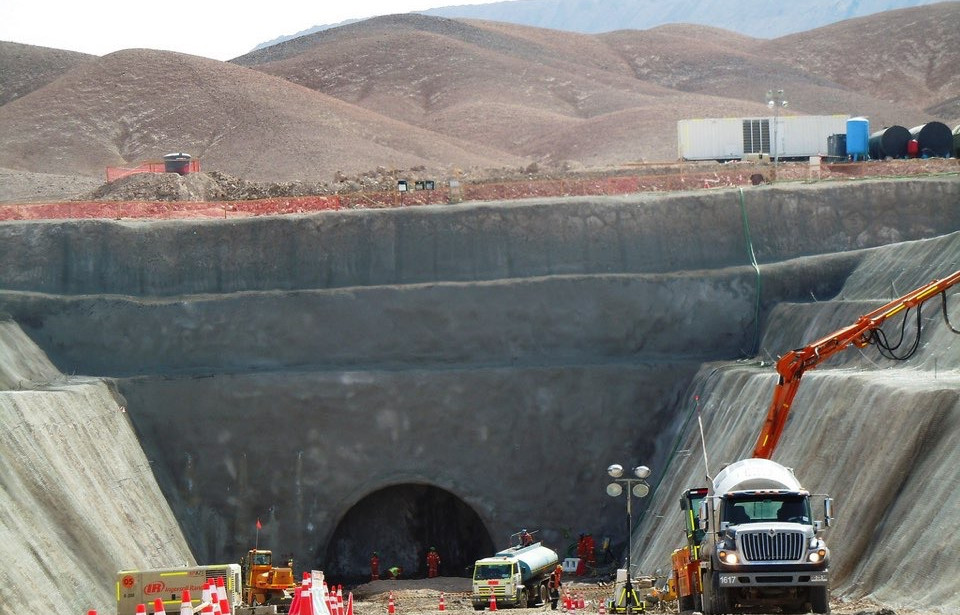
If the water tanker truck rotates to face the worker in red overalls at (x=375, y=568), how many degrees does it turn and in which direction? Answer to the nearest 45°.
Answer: approximately 90° to its right

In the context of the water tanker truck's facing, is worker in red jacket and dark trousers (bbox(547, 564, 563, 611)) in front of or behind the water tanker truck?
behind

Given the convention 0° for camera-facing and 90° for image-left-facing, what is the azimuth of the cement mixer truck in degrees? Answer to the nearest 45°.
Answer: approximately 0°

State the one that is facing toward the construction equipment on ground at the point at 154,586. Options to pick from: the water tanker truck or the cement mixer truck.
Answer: the water tanker truck

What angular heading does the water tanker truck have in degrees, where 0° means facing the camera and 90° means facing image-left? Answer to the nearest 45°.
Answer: approximately 45°

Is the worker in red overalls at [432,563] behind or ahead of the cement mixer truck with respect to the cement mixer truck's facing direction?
behind

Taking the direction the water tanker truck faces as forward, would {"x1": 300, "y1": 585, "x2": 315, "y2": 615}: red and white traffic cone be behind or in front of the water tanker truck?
in front

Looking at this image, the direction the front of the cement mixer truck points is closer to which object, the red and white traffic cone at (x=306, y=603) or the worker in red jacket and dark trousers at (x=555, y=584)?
the red and white traffic cone

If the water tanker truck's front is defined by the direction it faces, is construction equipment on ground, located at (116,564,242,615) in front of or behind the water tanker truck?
in front

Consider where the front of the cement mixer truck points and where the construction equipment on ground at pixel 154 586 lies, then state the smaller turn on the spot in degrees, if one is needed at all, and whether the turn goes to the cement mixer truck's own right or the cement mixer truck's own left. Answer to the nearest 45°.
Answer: approximately 90° to the cement mixer truck's own right

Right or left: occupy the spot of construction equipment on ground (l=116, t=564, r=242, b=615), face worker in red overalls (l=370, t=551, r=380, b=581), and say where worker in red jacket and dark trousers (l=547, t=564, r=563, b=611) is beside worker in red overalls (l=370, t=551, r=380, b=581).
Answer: right
